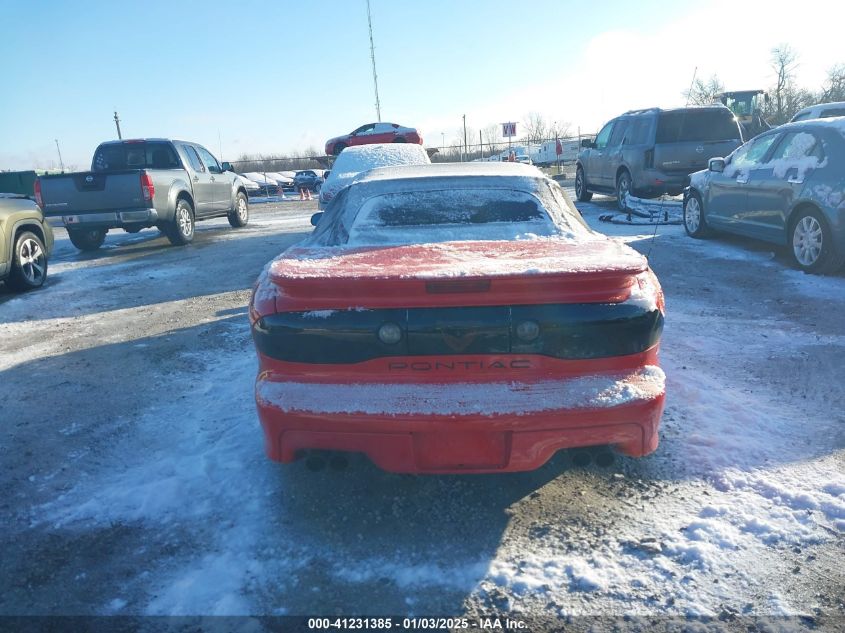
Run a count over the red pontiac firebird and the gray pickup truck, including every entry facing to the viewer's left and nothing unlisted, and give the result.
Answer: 0

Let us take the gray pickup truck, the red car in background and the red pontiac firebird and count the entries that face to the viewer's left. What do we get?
1

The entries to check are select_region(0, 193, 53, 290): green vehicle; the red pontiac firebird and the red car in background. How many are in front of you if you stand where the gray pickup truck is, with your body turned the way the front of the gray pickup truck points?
1

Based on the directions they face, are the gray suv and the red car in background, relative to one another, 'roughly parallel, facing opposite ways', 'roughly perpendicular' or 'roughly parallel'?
roughly perpendicular

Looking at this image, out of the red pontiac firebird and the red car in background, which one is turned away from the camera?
the red pontiac firebird

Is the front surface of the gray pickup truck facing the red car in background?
yes

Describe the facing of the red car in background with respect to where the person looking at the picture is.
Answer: facing to the left of the viewer

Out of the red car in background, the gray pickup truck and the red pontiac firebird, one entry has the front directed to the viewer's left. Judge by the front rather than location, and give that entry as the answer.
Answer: the red car in background

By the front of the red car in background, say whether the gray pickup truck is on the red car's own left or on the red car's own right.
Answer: on the red car's own left

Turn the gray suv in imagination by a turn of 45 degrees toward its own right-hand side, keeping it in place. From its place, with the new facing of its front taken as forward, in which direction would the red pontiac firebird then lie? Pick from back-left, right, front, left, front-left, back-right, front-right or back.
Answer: back

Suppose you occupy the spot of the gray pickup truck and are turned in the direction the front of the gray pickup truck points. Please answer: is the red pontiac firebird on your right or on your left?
on your right

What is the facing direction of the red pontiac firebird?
away from the camera

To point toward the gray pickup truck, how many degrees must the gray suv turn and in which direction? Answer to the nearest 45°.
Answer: approximately 45° to its left

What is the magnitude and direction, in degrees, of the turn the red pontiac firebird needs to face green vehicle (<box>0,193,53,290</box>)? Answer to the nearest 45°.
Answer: approximately 45° to its left

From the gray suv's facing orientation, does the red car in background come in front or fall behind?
in front

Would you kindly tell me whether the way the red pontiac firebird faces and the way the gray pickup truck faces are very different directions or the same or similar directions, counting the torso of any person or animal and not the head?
same or similar directions

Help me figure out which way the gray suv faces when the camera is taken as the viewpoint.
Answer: facing away from the viewer and to the left of the viewer

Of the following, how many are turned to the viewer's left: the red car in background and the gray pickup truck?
1

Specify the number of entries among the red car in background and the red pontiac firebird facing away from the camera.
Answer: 1

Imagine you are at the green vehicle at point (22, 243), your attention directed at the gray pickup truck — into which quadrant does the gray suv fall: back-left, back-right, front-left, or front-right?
front-right

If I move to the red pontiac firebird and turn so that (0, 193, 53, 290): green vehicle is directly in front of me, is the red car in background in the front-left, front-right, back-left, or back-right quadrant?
front-right
